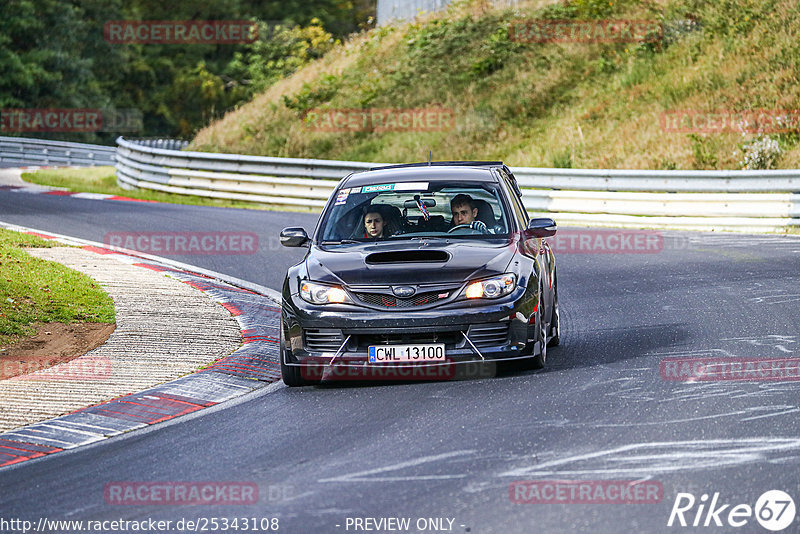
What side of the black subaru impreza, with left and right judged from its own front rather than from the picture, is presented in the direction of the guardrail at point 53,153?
back

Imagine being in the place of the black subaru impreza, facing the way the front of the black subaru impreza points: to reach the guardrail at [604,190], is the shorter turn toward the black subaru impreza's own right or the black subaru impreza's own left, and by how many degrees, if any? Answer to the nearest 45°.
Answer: approximately 180°

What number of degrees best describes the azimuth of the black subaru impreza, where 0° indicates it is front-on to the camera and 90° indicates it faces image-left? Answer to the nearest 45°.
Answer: approximately 0°

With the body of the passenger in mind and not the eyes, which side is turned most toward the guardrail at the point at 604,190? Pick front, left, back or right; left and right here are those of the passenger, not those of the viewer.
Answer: back

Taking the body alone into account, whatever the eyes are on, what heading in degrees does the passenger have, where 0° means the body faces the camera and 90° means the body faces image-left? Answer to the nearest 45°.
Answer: approximately 0°

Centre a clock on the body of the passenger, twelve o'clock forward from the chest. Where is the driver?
The driver is roughly at 9 o'clock from the passenger.

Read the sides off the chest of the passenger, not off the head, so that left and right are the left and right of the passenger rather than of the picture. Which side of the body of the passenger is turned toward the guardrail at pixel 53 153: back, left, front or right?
back
